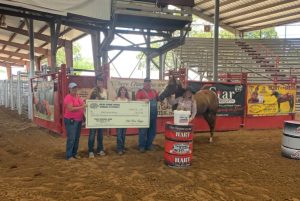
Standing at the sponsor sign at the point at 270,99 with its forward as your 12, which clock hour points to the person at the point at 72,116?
The person is roughly at 1 o'clock from the sponsor sign.

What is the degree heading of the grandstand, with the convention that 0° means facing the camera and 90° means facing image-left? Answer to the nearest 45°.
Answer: approximately 0°

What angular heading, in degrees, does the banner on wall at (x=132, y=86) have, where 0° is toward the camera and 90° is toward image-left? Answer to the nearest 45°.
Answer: approximately 0°

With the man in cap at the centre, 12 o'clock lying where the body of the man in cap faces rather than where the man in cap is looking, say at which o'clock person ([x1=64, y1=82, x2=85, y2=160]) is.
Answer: The person is roughly at 2 o'clock from the man in cap.

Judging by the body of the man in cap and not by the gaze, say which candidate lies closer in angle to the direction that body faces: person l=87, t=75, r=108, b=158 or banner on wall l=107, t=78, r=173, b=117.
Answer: the person

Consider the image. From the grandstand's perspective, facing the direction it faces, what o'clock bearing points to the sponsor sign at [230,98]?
The sponsor sign is roughly at 12 o'clock from the grandstand.

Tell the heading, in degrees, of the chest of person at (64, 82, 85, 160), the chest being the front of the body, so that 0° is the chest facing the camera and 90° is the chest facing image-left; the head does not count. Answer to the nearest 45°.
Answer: approximately 315°

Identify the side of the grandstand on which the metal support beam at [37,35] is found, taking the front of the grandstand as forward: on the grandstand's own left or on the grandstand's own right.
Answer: on the grandstand's own right

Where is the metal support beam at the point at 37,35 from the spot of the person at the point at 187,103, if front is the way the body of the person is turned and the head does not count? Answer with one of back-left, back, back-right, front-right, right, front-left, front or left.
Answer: back-right
